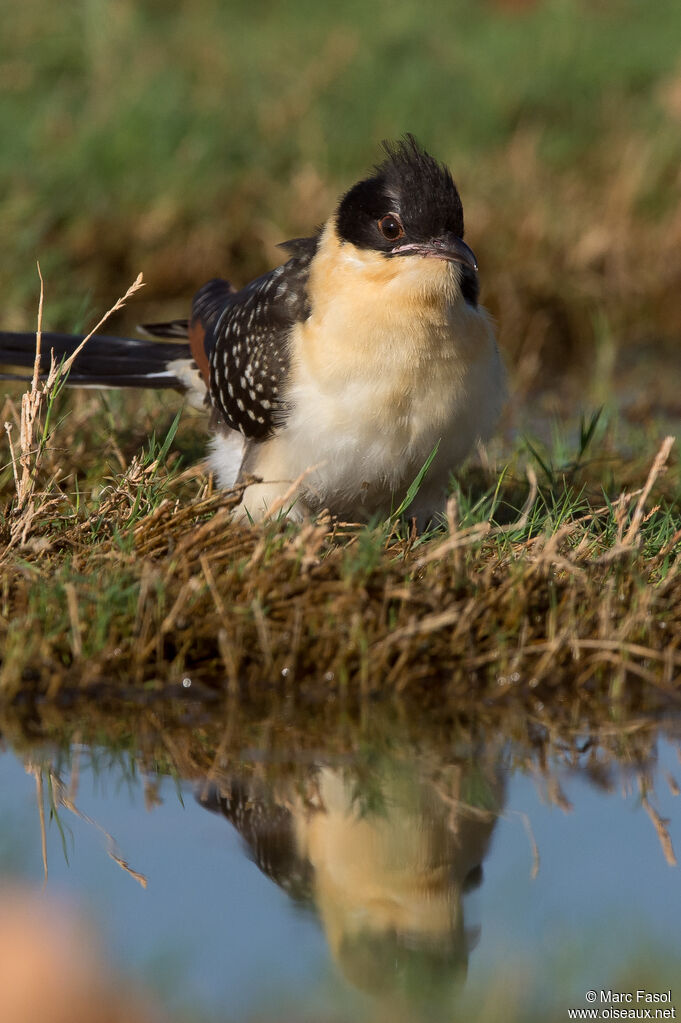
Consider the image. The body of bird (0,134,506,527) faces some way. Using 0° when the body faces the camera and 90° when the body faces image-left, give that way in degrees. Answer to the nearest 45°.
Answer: approximately 315°
